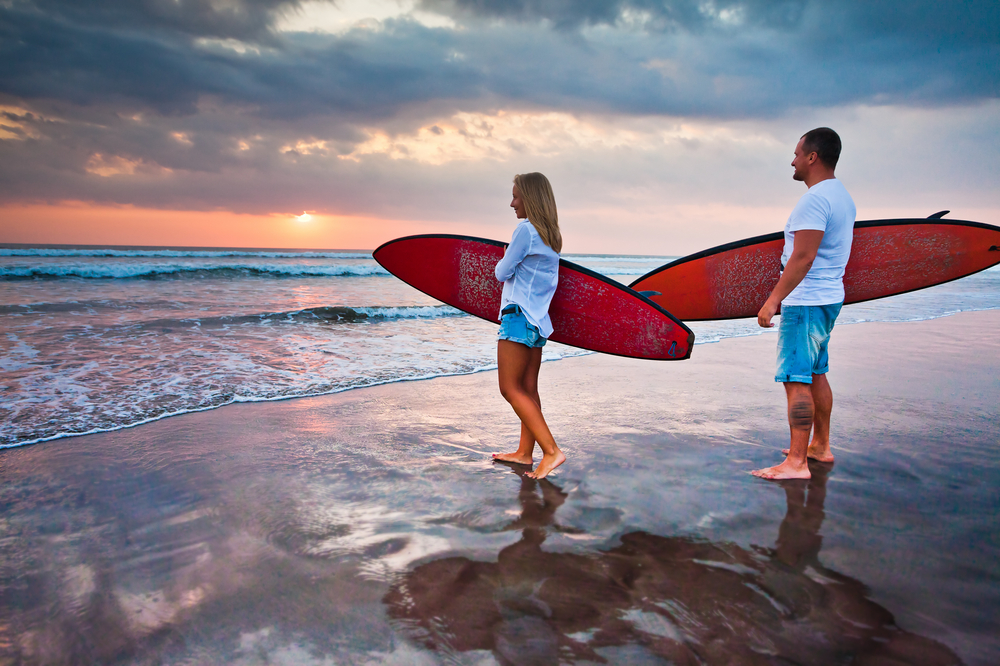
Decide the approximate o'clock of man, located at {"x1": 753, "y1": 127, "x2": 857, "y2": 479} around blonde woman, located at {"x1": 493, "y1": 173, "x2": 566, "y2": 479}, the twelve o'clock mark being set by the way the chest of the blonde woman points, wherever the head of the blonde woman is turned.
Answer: The man is roughly at 6 o'clock from the blonde woman.

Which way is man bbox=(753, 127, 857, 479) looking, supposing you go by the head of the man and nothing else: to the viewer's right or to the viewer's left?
to the viewer's left

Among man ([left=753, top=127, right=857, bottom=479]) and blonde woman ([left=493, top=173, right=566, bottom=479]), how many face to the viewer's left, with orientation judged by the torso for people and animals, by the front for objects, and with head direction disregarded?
2

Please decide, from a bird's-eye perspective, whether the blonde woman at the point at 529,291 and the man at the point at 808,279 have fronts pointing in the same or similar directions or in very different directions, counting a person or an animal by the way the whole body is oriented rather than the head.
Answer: same or similar directions

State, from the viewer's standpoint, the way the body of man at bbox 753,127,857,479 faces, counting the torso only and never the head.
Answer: to the viewer's left

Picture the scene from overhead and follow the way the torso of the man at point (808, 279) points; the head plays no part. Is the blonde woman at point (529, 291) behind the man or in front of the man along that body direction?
in front

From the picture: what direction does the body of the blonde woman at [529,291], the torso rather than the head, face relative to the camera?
to the viewer's left
